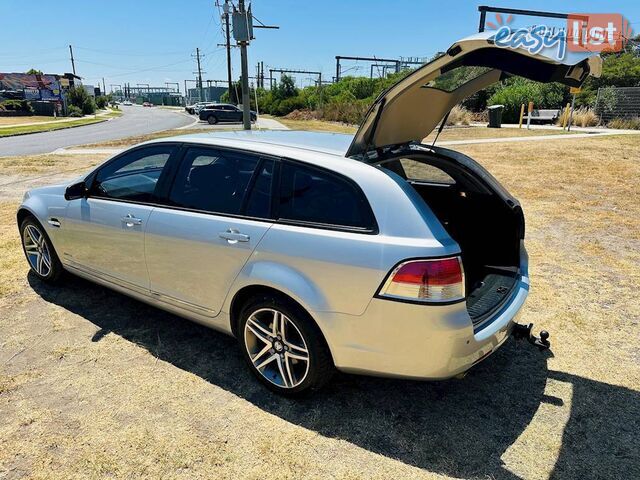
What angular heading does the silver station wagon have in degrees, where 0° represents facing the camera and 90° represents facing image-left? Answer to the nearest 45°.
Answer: approximately 135°

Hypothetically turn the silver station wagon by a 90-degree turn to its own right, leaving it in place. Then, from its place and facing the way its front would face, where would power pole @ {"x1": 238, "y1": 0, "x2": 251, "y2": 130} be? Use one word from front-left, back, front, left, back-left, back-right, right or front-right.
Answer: front-left

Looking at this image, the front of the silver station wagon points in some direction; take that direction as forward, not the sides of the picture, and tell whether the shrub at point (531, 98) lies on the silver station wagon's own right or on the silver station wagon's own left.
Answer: on the silver station wagon's own right

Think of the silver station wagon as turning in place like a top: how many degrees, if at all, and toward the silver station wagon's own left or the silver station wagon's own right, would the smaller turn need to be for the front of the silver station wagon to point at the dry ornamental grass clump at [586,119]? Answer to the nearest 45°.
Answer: approximately 90° to the silver station wagon's own right

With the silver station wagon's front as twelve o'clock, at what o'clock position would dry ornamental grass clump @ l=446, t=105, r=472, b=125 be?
The dry ornamental grass clump is roughly at 2 o'clock from the silver station wagon.

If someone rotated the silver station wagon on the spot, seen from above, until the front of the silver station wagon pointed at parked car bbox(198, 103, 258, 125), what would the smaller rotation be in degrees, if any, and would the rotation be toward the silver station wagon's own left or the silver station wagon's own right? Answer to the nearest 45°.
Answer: approximately 45° to the silver station wagon's own right

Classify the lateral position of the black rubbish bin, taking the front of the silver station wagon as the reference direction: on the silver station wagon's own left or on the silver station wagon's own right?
on the silver station wagon's own right

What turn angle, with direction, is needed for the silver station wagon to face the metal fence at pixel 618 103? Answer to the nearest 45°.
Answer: approximately 90° to its right
